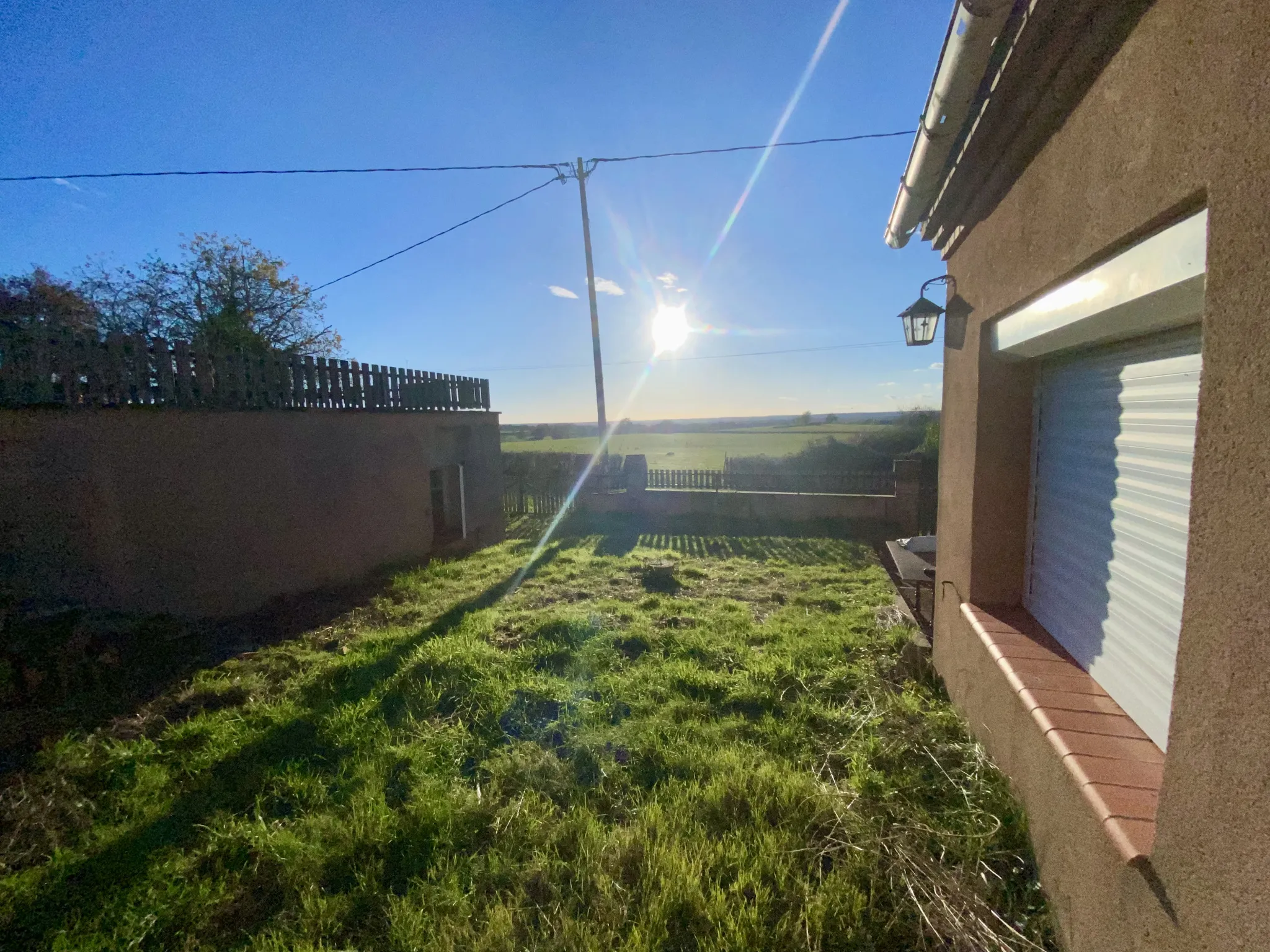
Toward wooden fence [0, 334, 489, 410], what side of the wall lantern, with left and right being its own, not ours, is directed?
front

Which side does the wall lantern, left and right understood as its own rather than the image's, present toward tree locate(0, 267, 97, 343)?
front

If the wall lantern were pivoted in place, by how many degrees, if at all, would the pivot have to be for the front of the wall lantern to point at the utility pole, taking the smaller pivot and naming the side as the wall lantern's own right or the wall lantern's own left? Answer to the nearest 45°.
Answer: approximately 45° to the wall lantern's own right

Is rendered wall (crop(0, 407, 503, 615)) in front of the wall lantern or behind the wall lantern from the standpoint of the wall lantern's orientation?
in front

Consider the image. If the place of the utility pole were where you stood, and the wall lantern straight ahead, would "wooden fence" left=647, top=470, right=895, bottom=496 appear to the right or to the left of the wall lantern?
left

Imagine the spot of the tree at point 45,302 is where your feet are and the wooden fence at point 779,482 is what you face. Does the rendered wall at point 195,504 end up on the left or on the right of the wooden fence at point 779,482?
right

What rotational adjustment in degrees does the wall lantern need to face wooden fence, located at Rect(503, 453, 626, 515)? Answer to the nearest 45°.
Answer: approximately 45° to its right

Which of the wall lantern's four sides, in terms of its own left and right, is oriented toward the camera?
left

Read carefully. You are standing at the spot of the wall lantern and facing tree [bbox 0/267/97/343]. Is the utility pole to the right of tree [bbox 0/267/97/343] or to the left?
right

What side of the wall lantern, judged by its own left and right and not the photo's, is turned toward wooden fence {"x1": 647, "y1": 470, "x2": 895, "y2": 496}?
right
